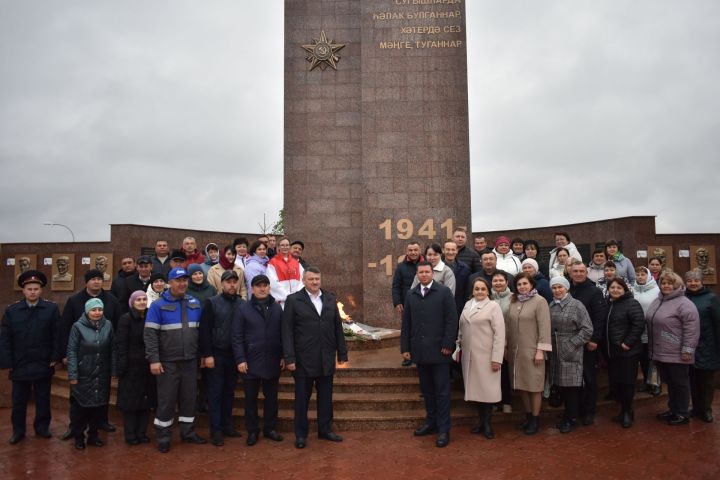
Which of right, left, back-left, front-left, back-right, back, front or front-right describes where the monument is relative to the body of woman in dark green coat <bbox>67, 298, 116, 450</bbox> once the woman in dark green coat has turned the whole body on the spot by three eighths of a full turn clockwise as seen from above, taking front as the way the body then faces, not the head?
back-right

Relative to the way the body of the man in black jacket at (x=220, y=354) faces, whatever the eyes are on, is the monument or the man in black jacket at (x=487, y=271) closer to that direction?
the man in black jacket

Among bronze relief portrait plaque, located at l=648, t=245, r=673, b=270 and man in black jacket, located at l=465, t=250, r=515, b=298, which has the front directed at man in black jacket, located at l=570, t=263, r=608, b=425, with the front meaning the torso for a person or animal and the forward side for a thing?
the bronze relief portrait plaque

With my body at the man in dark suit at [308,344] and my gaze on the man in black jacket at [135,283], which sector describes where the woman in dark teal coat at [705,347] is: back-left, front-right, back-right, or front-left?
back-right

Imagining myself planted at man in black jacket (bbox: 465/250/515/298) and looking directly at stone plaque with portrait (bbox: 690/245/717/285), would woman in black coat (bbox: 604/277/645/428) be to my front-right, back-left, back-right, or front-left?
front-right

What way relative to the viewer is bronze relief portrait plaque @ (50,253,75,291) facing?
toward the camera

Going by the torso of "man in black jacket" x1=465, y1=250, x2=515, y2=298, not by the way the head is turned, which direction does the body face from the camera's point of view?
toward the camera

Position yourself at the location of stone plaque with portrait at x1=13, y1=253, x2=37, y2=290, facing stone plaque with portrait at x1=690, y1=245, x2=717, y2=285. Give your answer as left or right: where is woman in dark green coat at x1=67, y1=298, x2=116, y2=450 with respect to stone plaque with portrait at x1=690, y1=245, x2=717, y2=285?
right

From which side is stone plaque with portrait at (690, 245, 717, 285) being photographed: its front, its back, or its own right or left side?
front

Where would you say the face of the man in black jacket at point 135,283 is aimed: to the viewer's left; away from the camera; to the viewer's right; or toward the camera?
toward the camera

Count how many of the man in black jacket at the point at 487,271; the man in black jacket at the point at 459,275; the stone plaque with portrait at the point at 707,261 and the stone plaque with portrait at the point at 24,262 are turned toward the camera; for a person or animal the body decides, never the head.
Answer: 4

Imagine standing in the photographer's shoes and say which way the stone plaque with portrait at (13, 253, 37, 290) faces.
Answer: facing the viewer

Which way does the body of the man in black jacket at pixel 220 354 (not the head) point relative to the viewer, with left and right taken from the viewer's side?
facing the viewer and to the right of the viewer

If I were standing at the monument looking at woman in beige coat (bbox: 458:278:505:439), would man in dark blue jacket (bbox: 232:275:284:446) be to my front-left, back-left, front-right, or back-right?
front-right
